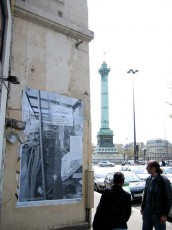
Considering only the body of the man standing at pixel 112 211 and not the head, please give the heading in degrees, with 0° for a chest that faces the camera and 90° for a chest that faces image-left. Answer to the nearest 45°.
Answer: approximately 180°

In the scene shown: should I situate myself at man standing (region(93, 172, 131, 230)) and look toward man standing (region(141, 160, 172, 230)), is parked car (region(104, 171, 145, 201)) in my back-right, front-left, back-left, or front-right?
front-left

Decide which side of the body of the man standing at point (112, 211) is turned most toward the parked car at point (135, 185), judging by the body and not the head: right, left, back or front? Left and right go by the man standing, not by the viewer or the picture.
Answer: front
